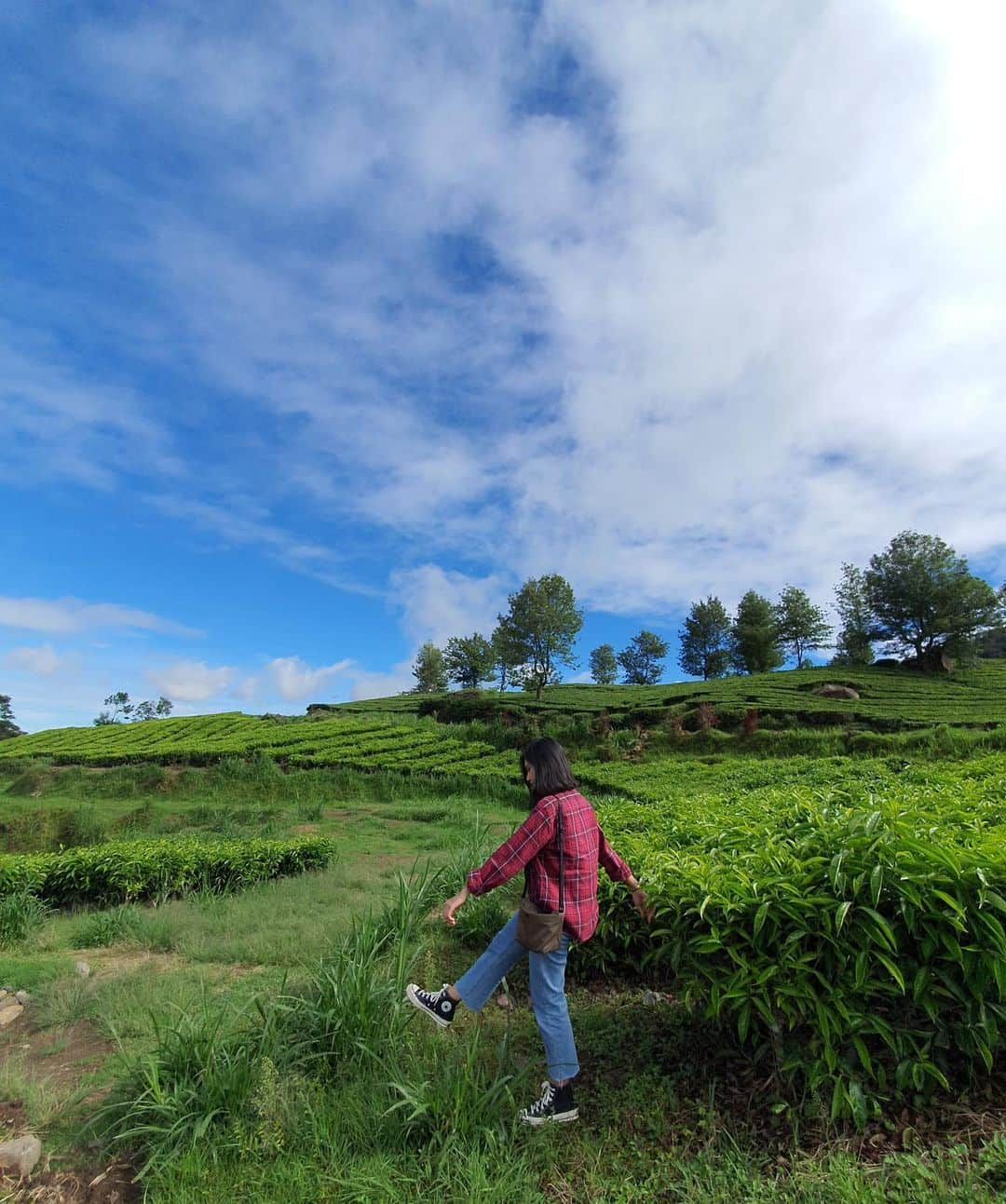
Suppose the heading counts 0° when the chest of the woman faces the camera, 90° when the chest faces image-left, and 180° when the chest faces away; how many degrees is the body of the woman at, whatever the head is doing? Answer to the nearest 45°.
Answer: approximately 90°

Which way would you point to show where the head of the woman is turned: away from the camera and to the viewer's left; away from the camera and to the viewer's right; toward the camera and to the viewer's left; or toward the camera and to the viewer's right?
away from the camera and to the viewer's left

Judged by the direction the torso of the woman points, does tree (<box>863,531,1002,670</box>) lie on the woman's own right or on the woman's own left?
on the woman's own right

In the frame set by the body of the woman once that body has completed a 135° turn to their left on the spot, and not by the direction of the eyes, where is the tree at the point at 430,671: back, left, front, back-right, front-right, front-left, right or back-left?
back-left

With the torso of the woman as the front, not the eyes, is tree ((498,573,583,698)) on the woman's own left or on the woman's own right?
on the woman's own right

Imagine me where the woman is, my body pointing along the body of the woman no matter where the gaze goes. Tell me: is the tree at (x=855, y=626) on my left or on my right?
on my right
